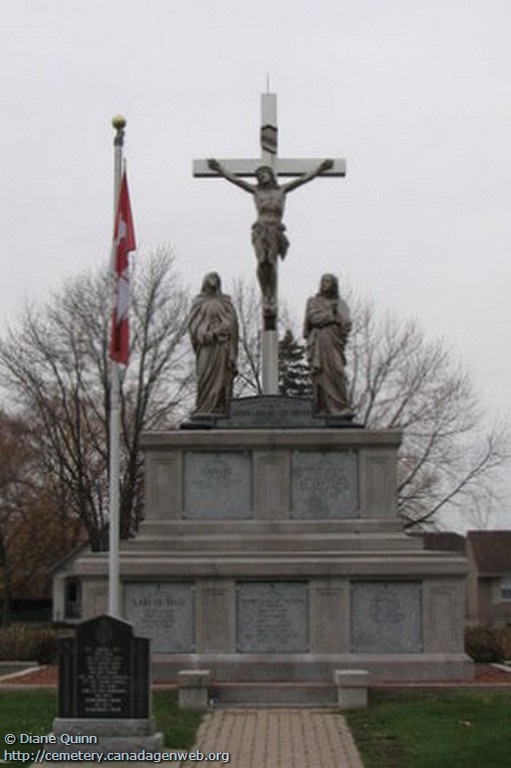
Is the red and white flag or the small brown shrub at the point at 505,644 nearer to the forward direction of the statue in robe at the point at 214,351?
the red and white flag

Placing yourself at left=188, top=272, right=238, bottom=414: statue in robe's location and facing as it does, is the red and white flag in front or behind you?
in front

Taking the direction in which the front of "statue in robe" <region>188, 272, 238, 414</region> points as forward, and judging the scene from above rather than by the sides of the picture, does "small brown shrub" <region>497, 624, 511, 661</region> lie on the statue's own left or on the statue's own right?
on the statue's own left

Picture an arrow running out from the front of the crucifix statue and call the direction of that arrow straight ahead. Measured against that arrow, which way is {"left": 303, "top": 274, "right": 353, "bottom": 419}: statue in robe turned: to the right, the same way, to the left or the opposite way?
the same way

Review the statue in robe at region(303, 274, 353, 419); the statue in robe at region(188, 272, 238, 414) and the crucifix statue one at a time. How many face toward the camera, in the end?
3

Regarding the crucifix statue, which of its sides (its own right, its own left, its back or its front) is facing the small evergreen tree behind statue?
back

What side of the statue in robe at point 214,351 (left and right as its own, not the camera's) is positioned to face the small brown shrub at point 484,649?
left

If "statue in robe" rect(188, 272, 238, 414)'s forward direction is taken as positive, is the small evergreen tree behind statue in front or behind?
behind

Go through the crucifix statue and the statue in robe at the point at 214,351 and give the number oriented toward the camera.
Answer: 2

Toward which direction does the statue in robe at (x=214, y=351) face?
toward the camera

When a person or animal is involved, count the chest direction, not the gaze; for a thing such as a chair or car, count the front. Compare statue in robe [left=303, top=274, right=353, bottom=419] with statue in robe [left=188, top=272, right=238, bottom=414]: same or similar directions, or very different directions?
same or similar directions

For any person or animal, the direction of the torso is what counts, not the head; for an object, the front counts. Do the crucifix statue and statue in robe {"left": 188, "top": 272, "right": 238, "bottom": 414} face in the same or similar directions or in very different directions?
same or similar directions

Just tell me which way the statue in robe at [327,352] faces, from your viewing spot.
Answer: facing the viewer
